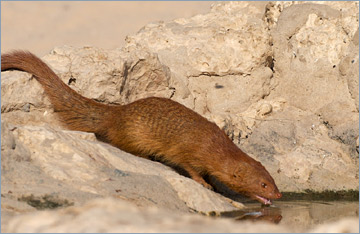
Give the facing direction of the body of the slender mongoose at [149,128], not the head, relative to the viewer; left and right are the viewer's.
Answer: facing to the right of the viewer
